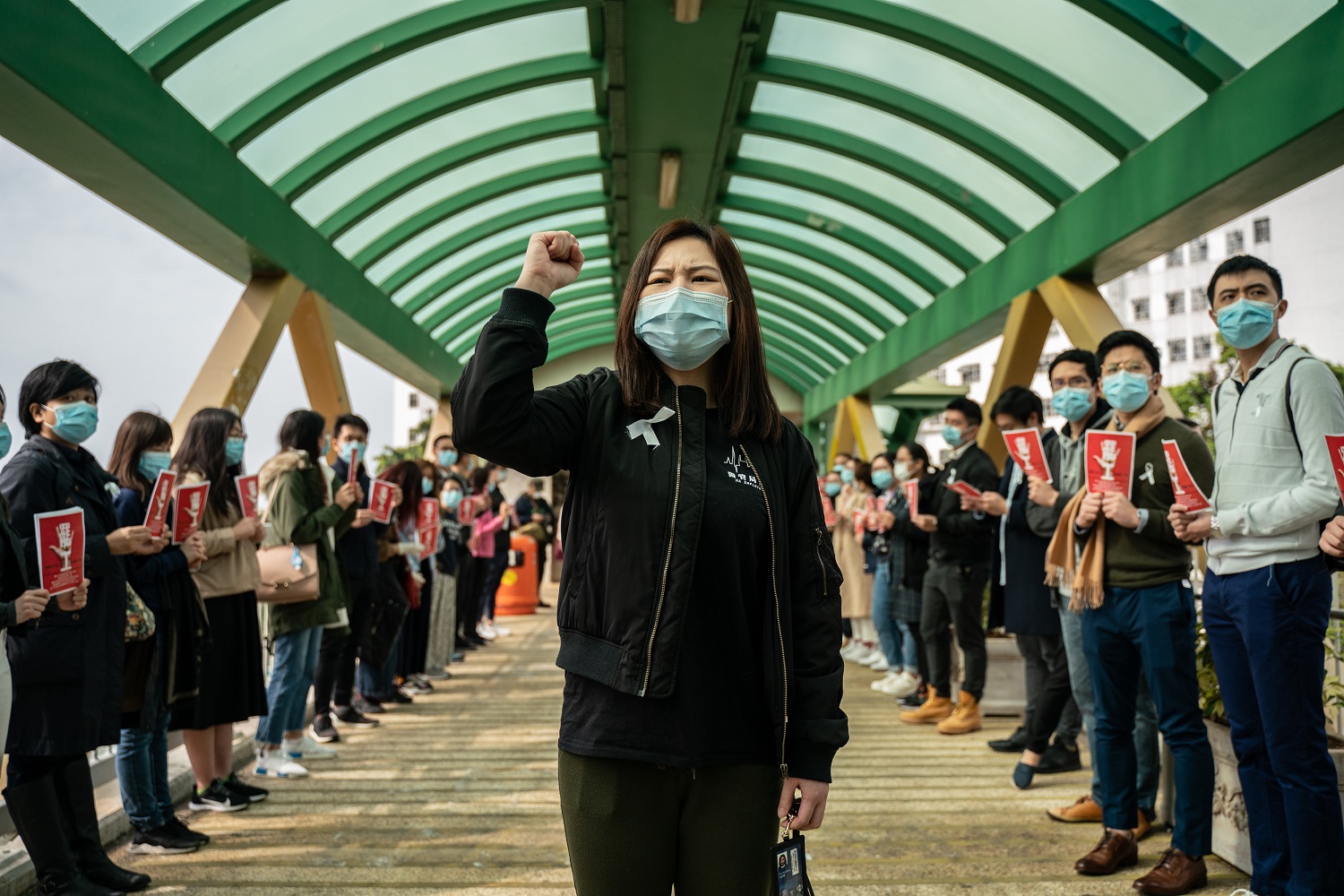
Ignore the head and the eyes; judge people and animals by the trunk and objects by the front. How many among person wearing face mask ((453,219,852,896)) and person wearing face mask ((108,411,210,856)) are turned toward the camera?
1

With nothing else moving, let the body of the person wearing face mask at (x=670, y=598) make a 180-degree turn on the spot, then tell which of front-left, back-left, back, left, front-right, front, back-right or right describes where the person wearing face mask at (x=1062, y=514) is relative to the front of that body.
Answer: front-right

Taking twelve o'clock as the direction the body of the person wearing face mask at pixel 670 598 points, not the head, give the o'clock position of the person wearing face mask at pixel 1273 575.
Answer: the person wearing face mask at pixel 1273 575 is roughly at 8 o'clock from the person wearing face mask at pixel 670 598.

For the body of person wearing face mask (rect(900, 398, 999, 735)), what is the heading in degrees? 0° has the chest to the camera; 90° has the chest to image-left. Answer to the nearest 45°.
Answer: approximately 45°

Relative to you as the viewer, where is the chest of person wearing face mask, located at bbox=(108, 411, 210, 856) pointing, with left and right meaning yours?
facing to the right of the viewer

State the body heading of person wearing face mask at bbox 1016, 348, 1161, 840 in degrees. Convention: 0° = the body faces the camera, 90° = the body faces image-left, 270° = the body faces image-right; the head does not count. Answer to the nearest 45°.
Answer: approximately 45°

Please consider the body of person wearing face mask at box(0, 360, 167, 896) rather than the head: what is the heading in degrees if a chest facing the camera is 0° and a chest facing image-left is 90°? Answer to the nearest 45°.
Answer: approximately 315°
